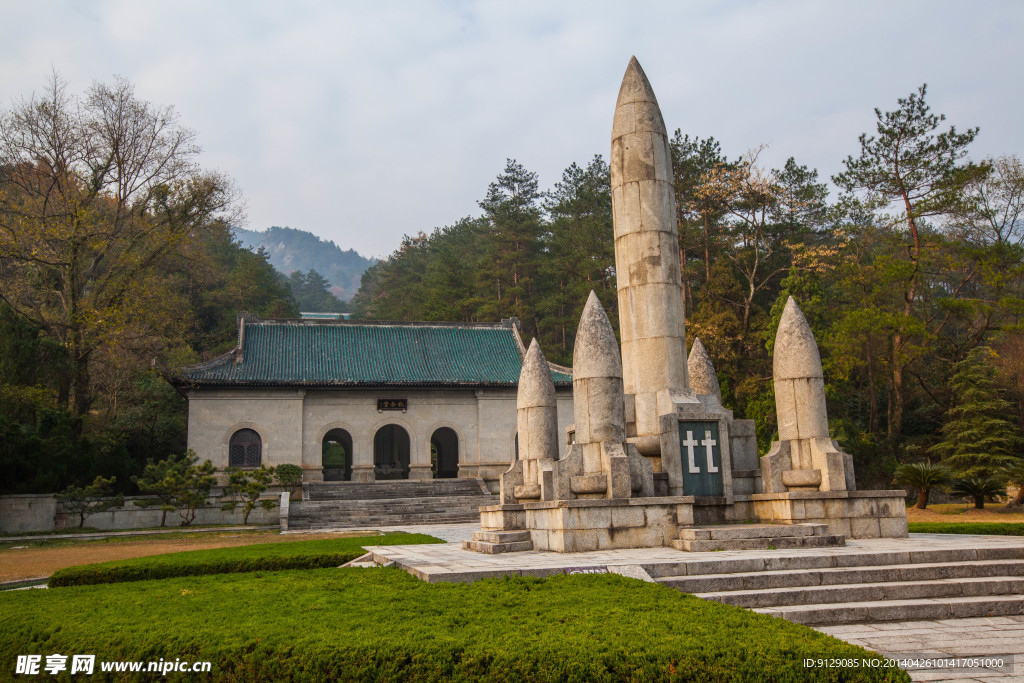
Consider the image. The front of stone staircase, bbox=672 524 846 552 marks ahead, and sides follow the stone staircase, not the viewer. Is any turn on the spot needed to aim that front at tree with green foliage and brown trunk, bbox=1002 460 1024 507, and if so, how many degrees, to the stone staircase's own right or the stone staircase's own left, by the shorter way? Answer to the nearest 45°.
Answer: approximately 135° to the stone staircase's own left

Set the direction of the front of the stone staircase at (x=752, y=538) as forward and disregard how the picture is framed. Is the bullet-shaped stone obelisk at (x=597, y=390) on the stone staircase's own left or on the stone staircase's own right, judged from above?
on the stone staircase's own right

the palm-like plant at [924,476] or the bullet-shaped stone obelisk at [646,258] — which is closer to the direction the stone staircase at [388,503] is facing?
the bullet-shaped stone obelisk

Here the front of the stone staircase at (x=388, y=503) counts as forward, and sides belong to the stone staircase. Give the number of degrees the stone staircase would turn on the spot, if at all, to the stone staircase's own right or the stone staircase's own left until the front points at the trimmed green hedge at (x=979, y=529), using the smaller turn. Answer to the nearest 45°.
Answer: approximately 45° to the stone staircase's own left

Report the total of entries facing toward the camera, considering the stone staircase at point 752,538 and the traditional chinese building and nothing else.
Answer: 2

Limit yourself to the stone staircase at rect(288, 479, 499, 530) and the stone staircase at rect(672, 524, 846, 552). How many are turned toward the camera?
2

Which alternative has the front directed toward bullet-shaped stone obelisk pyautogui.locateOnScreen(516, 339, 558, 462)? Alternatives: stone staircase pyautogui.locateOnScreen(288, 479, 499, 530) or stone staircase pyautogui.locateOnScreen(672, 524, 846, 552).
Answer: stone staircase pyautogui.locateOnScreen(288, 479, 499, 530)

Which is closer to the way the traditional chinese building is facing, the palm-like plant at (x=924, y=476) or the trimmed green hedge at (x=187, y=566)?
the trimmed green hedge

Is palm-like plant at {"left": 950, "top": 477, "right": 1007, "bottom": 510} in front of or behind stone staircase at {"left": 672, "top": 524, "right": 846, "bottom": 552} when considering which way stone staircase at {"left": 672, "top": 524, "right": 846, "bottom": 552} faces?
behind

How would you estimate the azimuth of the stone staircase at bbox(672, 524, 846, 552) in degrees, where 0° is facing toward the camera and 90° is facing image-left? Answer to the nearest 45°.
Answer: approximately 0°

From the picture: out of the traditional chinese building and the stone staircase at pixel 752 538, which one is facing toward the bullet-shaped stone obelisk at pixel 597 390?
the traditional chinese building

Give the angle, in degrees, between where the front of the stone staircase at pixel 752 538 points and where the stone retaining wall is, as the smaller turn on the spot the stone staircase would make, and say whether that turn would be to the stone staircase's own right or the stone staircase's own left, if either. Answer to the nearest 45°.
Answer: approximately 135° to the stone staircase's own right
